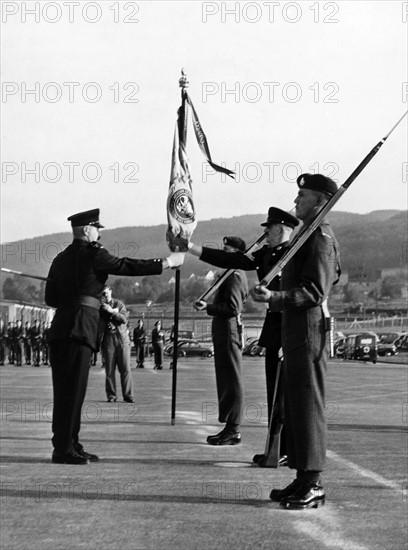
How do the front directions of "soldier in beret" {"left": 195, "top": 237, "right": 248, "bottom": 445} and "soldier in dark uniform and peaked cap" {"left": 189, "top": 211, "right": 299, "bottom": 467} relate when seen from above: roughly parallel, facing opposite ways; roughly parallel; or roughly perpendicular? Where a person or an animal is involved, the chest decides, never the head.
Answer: roughly parallel

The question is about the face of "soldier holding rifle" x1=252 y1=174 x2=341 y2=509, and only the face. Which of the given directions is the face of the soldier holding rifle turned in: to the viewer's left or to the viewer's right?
to the viewer's left

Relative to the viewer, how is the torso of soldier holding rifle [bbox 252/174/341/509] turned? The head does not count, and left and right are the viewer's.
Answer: facing to the left of the viewer

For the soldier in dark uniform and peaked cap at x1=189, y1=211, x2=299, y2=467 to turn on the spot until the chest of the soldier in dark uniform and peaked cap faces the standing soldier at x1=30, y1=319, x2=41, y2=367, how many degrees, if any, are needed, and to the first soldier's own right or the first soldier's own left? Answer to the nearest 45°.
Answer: approximately 90° to the first soldier's own right

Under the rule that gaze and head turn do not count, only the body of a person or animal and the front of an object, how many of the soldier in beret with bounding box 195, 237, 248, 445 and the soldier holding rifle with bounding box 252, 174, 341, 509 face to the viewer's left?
2

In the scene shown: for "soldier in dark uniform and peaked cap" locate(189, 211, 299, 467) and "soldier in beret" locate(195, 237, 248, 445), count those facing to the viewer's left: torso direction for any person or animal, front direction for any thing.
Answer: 2

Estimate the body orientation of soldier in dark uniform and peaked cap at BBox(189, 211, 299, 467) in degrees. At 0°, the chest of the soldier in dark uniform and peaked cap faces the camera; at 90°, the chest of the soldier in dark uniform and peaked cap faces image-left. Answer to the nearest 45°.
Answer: approximately 90°

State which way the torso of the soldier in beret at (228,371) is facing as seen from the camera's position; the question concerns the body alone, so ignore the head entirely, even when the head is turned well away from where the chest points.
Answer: to the viewer's left

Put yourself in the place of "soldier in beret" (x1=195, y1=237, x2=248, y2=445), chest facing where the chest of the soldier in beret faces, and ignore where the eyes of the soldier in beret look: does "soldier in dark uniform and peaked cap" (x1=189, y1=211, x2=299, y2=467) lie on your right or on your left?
on your left

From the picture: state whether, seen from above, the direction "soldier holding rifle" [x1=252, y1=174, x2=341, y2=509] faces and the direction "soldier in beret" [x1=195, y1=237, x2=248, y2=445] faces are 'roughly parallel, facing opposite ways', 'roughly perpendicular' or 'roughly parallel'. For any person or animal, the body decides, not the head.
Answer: roughly parallel

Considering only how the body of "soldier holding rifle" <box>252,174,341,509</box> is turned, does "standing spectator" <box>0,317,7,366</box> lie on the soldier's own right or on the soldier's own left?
on the soldier's own right
